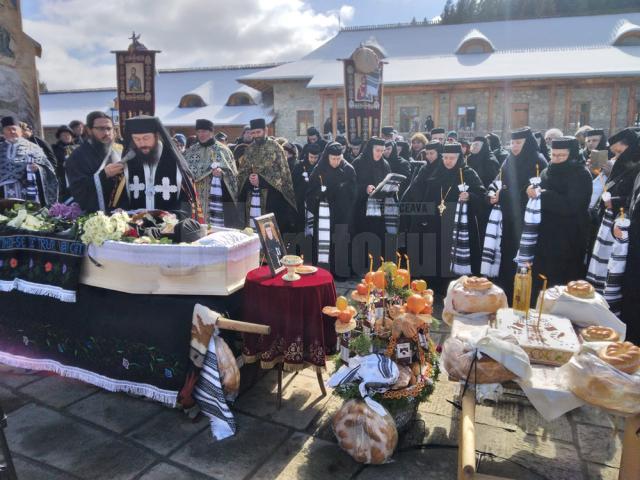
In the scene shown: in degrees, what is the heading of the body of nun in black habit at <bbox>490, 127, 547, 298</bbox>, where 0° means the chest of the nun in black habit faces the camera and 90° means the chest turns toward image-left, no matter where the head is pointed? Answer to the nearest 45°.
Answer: approximately 45°

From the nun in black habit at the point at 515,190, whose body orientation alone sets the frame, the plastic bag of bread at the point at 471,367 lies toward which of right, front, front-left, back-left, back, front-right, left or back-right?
front-left

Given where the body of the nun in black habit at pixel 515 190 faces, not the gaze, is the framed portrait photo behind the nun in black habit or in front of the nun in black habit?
in front

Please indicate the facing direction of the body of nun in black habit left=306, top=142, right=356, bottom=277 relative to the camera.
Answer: toward the camera

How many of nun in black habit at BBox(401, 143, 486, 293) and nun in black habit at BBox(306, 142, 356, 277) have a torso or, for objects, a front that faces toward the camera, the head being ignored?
2

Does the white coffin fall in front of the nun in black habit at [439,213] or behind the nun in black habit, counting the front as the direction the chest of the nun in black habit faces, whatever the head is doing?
in front

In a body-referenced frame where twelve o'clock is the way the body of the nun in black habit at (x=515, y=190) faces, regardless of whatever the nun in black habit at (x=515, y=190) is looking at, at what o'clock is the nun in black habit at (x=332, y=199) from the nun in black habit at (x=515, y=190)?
the nun in black habit at (x=332, y=199) is roughly at 2 o'clock from the nun in black habit at (x=515, y=190).

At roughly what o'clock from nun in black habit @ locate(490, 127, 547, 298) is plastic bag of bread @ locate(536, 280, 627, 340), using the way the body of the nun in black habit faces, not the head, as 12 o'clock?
The plastic bag of bread is roughly at 10 o'clock from the nun in black habit.

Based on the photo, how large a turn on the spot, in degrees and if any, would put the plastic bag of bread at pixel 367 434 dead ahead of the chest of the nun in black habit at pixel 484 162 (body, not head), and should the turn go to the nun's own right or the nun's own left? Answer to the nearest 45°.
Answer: approximately 45° to the nun's own left

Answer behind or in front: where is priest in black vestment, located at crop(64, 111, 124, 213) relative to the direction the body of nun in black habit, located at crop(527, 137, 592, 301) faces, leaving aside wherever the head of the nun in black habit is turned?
in front

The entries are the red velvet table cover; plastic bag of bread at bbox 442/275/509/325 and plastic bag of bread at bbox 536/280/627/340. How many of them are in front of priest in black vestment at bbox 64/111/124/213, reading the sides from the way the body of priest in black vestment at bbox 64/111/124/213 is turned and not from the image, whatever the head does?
3

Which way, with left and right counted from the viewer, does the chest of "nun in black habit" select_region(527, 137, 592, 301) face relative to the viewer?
facing the viewer and to the left of the viewer

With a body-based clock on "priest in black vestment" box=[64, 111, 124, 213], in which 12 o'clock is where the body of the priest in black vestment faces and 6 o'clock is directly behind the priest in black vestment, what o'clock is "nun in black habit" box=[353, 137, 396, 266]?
The nun in black habit is roughly at 10 o'clock from the priest in black vestment.

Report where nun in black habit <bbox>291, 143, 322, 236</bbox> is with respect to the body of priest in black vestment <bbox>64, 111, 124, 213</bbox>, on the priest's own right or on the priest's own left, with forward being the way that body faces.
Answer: on the priest's own left

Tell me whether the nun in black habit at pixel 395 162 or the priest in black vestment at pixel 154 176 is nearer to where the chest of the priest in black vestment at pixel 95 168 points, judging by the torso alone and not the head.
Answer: the priest in black vestment
